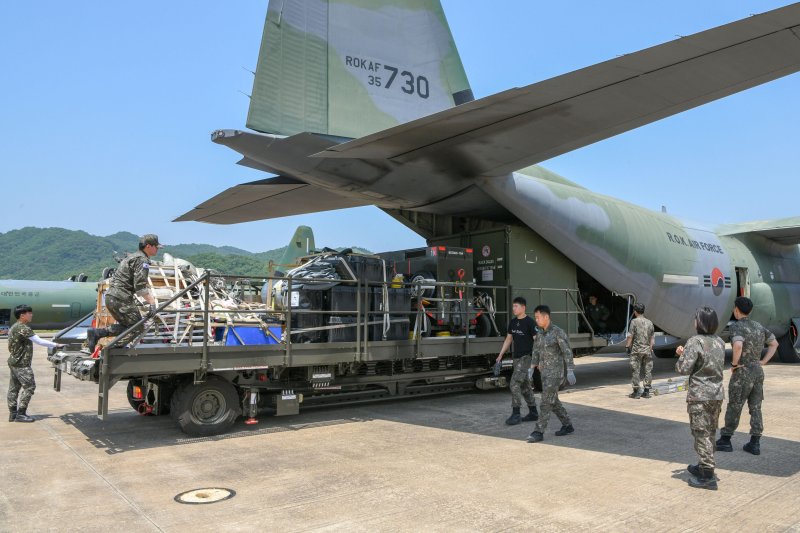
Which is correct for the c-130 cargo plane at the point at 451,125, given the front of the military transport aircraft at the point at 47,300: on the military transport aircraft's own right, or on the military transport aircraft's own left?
on the military transport aircraft's own left

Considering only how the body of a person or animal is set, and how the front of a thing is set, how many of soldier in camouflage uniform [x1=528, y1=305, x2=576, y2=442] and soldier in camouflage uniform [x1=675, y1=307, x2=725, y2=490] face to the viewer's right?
0

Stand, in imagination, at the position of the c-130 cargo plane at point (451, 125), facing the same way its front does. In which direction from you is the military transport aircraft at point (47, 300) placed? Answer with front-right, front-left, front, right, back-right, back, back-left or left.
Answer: left

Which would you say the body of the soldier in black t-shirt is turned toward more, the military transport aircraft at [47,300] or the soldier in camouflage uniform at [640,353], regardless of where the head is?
the military transport aircraft

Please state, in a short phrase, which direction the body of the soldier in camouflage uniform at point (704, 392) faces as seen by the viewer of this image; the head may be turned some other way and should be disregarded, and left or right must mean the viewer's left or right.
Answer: facing away from the viewer and to the left of the viewer

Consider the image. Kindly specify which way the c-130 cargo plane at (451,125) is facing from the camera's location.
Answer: facing away from the viewer and to the right of the viewer

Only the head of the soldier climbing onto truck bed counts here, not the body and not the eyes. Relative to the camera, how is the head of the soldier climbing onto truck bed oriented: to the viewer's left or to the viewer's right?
to the viewer's right

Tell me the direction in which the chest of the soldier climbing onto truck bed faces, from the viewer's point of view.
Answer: to the viewer's right

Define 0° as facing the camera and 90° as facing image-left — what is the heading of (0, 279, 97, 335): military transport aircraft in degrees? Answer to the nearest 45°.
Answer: approximately 90°

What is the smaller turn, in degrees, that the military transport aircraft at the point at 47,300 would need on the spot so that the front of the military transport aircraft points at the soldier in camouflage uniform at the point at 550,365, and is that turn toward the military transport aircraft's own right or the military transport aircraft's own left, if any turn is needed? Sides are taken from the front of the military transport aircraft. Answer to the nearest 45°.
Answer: approximately 90° to the military transport aircraft's own left

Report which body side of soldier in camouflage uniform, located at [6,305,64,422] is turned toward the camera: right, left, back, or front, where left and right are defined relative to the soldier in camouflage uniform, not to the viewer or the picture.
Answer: right

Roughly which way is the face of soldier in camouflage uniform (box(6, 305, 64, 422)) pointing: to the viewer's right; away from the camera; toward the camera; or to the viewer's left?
to the viewer's right
